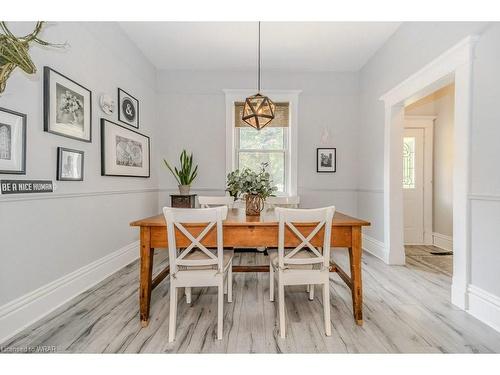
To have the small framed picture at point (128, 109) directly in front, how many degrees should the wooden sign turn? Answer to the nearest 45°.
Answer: approximately 90° to its left

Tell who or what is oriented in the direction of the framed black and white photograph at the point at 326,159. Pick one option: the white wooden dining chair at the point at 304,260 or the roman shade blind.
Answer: the white wooden dining chair

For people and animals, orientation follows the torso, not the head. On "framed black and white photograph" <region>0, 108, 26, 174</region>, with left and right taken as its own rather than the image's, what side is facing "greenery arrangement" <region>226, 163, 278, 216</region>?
front

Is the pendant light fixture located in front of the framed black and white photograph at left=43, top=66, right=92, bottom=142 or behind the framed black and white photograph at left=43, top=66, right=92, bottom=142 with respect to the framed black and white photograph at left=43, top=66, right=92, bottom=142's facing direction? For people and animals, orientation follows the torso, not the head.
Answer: in front

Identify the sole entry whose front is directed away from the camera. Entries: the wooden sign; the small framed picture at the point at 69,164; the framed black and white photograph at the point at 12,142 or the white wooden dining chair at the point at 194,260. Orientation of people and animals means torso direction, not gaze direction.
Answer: the white wooden dining chair

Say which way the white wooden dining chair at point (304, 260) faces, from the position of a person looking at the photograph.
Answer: facing away from the viewer

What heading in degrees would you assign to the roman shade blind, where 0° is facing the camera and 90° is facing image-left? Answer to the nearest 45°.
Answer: approximately 0°

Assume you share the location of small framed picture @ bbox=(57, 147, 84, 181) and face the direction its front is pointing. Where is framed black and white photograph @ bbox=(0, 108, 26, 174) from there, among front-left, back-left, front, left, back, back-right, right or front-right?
right

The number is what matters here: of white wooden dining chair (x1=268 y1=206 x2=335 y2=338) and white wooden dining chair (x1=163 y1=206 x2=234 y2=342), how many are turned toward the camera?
0

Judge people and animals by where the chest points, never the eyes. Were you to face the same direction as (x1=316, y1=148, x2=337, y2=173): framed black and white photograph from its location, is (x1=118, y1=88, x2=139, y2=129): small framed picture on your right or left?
on your right

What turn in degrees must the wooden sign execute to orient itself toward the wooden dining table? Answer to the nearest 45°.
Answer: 0° — it already faces it

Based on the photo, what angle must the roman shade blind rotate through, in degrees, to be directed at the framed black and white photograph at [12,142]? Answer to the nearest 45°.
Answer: approximately 45° to its right

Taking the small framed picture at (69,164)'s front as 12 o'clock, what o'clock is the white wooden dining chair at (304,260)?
The white wooden dining chair is roughly at 12 o'clock from the small framed picture.

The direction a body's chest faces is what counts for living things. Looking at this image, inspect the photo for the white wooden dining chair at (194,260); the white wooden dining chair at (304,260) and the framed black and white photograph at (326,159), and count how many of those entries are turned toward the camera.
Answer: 1

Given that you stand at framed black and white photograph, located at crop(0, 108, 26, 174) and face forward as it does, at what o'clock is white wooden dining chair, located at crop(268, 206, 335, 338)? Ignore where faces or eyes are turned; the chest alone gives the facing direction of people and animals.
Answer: The white wooden dining chair is roughly at 12 o'clock from the framed black and white photograph.

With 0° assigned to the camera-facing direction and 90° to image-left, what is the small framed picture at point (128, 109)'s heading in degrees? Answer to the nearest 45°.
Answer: approximately 315°

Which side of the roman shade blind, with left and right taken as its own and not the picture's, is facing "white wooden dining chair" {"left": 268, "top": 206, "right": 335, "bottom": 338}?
front

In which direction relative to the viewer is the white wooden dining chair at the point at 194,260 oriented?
away from the camera
